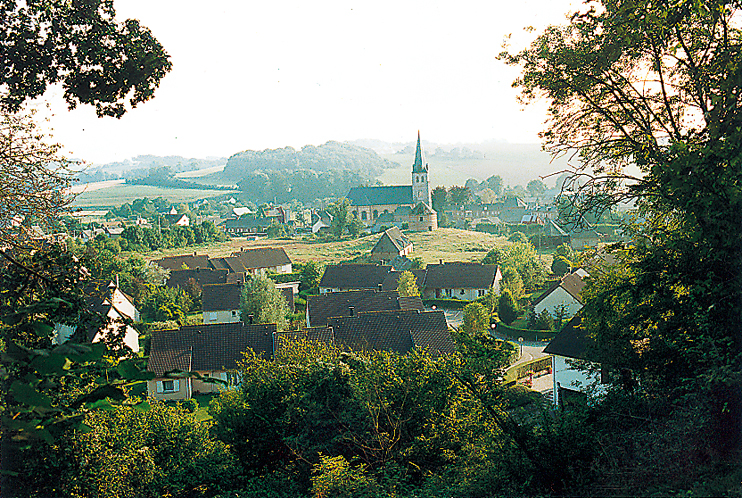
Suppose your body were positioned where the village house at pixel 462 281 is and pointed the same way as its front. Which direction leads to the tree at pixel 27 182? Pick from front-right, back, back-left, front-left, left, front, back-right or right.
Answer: front

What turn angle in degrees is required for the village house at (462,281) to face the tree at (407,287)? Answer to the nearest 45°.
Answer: approximately 45° to its right

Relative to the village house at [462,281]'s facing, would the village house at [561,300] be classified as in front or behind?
in front

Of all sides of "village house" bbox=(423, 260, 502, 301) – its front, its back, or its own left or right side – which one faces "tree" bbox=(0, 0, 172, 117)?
front

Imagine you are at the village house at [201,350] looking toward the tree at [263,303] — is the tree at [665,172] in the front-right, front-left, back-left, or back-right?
back-right

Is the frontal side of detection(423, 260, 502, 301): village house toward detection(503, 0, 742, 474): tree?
yes

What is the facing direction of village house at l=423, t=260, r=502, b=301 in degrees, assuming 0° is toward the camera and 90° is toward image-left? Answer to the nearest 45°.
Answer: approximately 0°

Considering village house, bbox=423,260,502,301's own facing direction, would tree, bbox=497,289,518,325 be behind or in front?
in front
